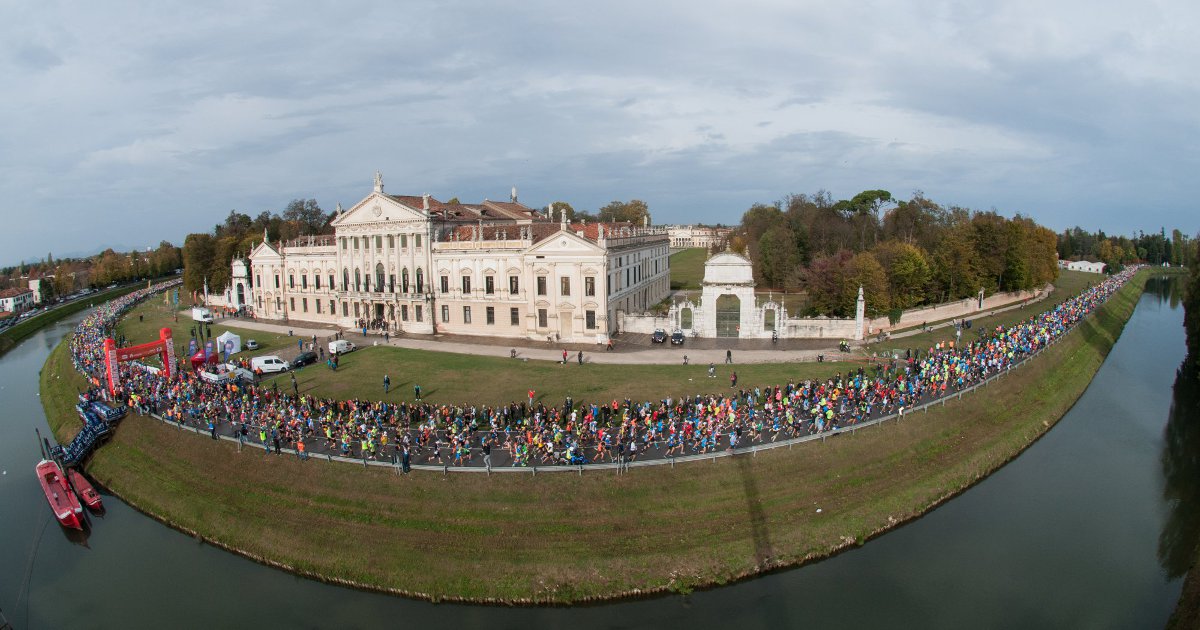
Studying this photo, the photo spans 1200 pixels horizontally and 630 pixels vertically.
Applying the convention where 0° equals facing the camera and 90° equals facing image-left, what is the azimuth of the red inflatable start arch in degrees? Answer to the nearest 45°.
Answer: approximately 315°

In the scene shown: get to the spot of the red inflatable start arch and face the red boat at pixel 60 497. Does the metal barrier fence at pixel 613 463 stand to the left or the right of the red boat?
left

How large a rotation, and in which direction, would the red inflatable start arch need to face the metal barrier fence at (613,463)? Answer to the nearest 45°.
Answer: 0° — it already faces it

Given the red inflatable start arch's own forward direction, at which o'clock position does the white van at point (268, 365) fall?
The white van is roughly at 11 o'clock from the red inflatable start arch.

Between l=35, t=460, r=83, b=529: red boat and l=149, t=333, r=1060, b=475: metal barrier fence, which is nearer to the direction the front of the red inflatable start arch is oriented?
the metal barrier fence

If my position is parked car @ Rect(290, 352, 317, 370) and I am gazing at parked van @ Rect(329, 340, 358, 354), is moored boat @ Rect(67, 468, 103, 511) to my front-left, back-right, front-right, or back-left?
back-right
